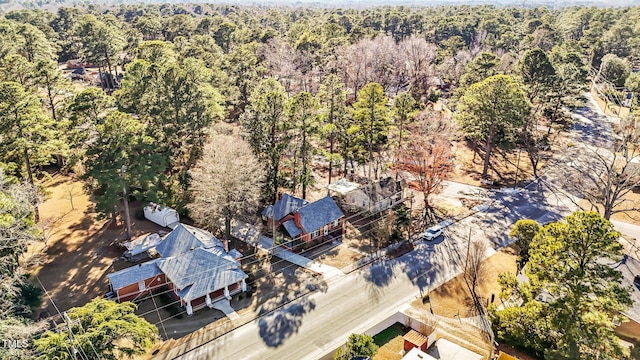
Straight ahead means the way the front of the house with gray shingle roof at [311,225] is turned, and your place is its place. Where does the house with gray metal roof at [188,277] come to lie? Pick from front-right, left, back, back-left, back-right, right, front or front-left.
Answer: right

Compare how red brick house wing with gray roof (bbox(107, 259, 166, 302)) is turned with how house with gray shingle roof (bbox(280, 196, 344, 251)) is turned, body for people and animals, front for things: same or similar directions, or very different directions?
same or similar directions

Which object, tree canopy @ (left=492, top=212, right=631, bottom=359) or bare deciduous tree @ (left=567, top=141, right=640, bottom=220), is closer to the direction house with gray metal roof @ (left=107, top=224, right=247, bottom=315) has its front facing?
the tree canopy

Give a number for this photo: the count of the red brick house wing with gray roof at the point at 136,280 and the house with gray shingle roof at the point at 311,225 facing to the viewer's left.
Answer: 0

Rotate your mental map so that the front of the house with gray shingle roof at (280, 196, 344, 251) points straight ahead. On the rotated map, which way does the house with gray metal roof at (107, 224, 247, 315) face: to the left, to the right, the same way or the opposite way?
the same way

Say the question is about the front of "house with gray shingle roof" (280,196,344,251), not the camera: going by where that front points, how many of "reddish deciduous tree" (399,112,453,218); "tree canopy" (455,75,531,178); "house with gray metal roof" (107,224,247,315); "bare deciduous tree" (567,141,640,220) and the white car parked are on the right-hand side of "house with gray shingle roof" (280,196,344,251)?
1

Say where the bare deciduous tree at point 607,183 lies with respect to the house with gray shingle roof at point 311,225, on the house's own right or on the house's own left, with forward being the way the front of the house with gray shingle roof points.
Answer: on the house's own left

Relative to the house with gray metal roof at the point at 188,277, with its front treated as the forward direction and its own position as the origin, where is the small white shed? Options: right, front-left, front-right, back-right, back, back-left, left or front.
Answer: back-left

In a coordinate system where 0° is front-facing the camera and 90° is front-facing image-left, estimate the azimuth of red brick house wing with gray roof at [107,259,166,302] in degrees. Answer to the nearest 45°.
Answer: approximately 315°

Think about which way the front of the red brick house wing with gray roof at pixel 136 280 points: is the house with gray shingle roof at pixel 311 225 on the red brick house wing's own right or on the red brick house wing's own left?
on the red brick house wing's own left

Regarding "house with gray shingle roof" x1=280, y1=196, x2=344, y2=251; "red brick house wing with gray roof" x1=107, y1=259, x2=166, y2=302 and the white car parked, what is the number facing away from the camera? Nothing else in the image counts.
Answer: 0

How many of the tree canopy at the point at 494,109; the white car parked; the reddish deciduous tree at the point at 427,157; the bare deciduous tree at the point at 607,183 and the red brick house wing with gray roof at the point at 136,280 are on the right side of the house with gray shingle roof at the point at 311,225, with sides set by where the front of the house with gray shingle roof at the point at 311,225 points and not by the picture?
1

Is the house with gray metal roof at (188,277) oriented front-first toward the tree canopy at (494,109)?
no

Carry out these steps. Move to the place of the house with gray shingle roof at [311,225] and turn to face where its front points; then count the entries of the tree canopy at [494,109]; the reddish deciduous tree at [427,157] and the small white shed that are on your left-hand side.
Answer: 2

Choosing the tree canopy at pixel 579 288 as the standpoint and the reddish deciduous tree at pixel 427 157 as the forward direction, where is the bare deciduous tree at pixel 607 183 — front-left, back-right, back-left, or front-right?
front-right

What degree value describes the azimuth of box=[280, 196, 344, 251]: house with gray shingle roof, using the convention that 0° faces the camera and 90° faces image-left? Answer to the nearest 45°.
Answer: approximately 315°

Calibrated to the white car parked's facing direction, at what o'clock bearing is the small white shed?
The small white shed is roughly at 1 o'clock from the white car parked.

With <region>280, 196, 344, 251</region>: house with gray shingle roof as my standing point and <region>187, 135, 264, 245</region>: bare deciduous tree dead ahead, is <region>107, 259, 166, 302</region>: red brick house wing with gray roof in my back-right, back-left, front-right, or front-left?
front-left
